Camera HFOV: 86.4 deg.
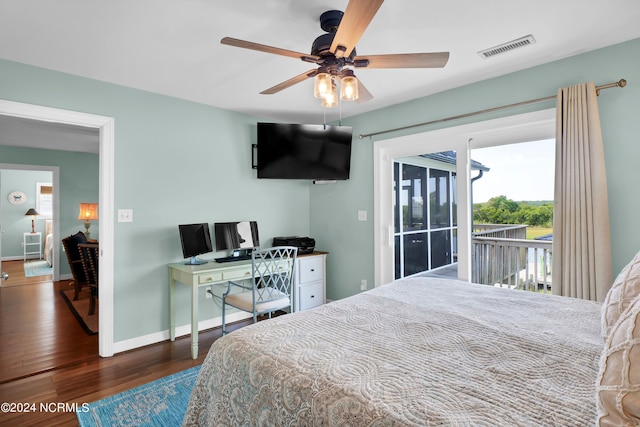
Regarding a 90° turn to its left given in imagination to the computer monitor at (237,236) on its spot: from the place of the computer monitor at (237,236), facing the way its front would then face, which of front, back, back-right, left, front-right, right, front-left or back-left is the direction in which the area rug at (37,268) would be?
back-left

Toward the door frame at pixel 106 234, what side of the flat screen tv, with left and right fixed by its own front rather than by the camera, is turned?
right

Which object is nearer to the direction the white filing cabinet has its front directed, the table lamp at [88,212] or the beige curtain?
the beige curtain

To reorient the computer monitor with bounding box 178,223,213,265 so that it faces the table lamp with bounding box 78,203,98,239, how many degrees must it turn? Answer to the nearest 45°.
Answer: approximately 180°

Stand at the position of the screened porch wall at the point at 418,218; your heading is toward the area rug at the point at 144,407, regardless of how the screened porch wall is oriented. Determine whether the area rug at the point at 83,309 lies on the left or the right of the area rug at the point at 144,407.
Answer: right

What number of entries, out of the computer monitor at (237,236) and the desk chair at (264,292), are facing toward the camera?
1

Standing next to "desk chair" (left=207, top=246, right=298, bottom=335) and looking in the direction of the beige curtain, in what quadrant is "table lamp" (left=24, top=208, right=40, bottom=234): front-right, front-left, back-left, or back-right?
back-left

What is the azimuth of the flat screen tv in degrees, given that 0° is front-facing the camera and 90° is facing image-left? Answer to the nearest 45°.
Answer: approximately 0°

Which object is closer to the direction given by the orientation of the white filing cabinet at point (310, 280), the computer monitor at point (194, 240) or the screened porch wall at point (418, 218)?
the screened porch wall

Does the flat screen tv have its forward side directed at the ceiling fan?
yes

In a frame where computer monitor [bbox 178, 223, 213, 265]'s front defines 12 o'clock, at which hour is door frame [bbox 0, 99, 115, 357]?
The door frame is roughly at 4 o'clock from the computer monitor.

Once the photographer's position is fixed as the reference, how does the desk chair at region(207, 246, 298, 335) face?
facing away from the viewer and to the left of the viewer

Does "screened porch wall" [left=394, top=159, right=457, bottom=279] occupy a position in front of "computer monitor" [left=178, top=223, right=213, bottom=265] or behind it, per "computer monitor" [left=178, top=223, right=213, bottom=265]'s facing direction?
in front

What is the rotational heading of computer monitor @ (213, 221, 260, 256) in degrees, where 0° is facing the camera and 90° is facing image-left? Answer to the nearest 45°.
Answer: approximately 0°

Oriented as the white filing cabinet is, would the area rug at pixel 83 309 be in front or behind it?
behind

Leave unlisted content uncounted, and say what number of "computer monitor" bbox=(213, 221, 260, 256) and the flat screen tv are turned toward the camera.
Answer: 2
